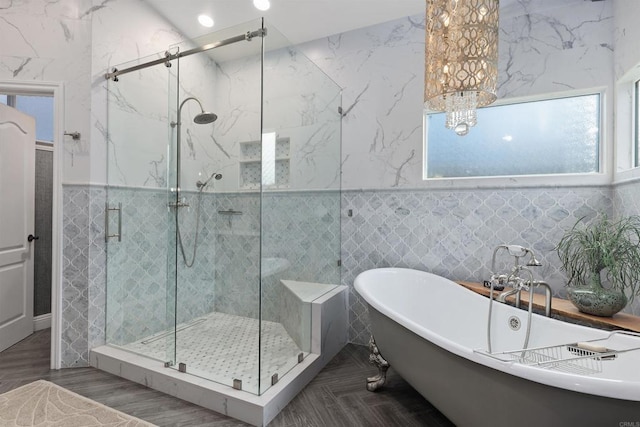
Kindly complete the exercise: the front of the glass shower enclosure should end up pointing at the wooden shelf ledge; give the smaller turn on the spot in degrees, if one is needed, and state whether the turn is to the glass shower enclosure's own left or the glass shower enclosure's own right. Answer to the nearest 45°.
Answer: approximately 90° to the glass shower enclosure's own left

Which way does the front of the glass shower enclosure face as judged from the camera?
facing the viewer and to the left of the viewer

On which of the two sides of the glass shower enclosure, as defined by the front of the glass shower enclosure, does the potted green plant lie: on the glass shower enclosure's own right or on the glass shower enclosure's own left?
on the glass shower enclosure's own left

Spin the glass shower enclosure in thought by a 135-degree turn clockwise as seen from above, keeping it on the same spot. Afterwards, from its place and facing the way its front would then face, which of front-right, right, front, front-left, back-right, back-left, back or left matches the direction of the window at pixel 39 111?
front-left

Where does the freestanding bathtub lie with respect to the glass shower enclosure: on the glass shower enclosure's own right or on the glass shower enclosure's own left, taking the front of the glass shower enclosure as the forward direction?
on the glass shower enclosure's own left

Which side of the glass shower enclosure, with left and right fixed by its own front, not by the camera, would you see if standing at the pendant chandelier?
left

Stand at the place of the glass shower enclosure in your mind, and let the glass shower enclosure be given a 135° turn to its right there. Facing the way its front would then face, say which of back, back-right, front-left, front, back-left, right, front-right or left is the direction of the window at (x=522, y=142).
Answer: right

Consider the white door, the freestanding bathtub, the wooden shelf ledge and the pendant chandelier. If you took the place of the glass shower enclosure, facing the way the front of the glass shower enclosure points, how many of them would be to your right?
1
